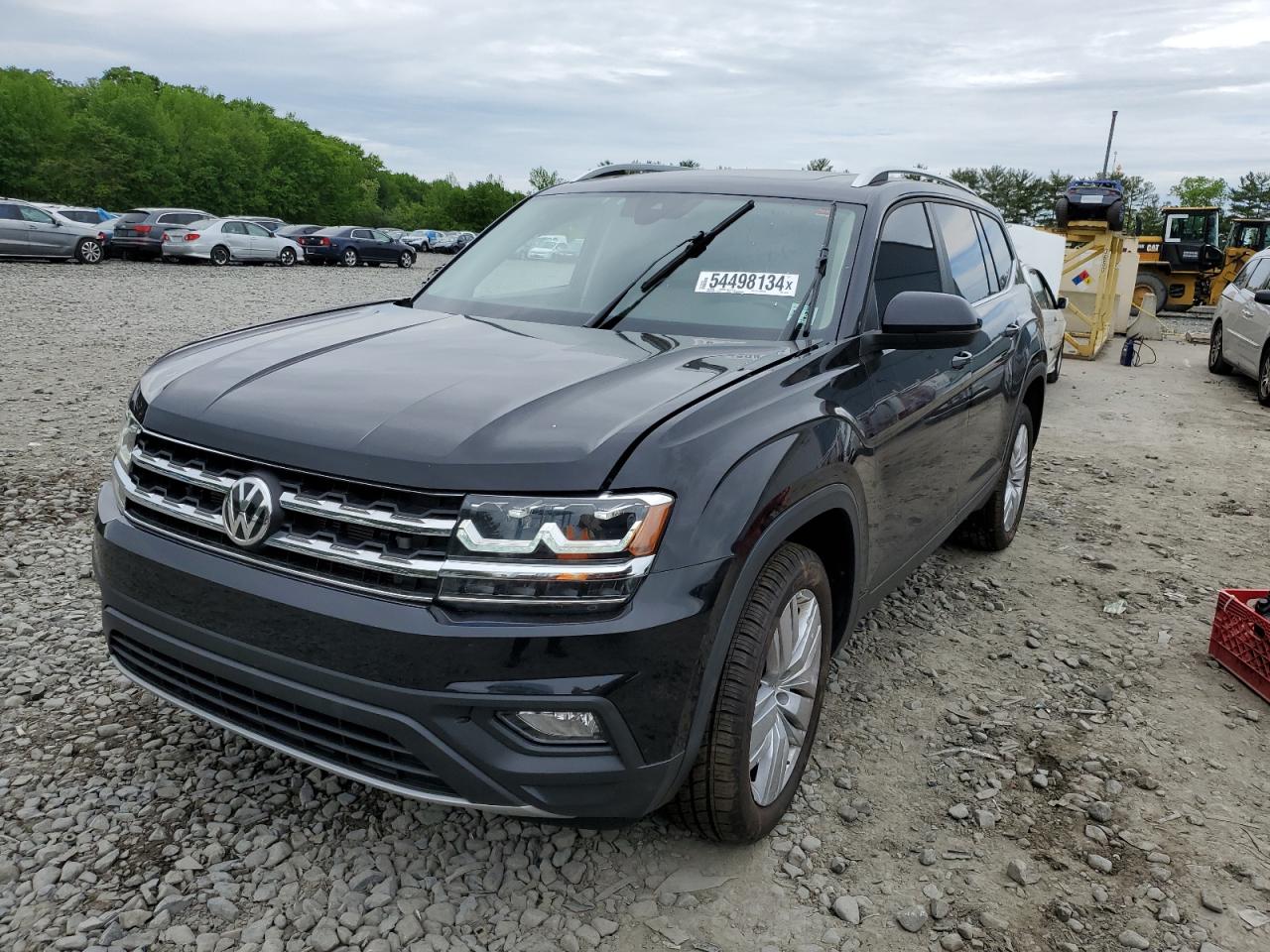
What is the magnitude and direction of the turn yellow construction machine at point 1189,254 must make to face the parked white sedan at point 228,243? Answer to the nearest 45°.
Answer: approximately 180°

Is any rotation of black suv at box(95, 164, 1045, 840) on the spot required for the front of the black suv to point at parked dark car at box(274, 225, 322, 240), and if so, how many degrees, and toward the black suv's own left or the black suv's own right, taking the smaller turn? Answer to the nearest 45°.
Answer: approximately 135° to the black suv's own right

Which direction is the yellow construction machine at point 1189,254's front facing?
to the viewer's right

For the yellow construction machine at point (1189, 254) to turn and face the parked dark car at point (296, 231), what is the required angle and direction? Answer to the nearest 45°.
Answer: approximately 180°

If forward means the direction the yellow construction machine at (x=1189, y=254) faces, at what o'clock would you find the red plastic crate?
The red plastic crate is roughly at 3 o'clock from the yellow construction machine.

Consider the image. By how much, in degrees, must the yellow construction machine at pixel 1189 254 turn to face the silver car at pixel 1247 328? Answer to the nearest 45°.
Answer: approximately 90° to its right

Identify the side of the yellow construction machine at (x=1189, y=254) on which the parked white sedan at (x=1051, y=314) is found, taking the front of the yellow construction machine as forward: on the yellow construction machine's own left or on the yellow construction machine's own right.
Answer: on the yellow construction machine's own right

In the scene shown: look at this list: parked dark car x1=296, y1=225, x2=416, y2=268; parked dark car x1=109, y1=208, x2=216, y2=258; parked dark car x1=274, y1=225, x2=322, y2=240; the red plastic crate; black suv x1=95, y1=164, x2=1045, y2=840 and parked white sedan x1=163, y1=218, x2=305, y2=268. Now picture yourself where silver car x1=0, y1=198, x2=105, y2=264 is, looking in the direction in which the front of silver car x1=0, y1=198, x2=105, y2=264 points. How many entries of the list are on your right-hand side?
2

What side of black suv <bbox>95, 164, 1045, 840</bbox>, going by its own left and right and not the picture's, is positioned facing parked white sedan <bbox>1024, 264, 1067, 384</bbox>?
back

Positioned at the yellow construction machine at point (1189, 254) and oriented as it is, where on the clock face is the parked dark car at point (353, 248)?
The parked dark car is roughly at 6 o'clock from the yellow construction machine.

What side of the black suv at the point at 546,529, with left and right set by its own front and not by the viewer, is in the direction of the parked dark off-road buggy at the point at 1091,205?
back
